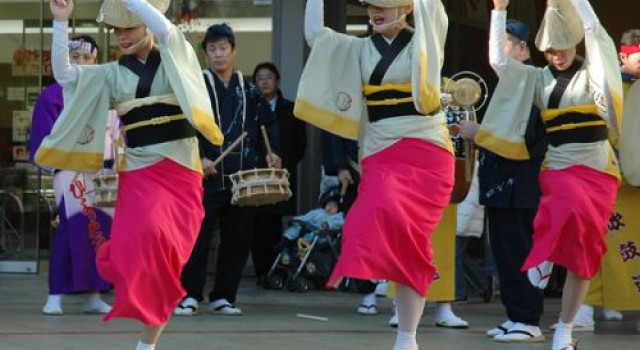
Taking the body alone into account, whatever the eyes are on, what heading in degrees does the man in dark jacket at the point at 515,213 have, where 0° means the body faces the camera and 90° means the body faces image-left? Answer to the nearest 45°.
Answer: approximately 90°

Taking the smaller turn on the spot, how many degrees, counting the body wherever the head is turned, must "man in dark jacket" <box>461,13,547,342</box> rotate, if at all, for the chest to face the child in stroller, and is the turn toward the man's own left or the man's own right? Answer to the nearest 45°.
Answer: approximately 45° to the man's own right

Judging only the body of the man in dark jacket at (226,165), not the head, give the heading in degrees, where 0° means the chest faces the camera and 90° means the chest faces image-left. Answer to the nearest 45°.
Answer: approximately 0°

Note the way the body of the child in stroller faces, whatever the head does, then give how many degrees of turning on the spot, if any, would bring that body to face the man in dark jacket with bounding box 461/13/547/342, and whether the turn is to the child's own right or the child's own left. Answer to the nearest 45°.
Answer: approximately 90° to the child's own left

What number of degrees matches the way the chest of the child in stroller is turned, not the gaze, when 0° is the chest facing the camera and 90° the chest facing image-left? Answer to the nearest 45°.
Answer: approximately 45°

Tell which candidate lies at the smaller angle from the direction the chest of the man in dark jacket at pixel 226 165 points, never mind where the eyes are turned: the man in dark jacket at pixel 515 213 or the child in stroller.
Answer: the man in dark jacket
